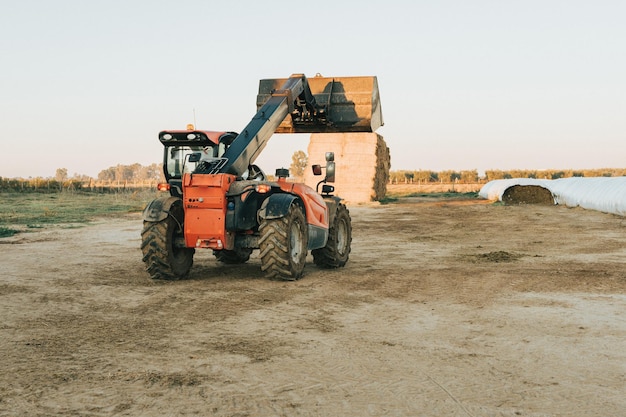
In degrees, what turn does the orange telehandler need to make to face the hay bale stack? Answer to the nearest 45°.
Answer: approximately 45° to its left

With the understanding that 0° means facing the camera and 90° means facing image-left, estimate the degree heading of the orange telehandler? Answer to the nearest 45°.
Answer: approximately 225°
